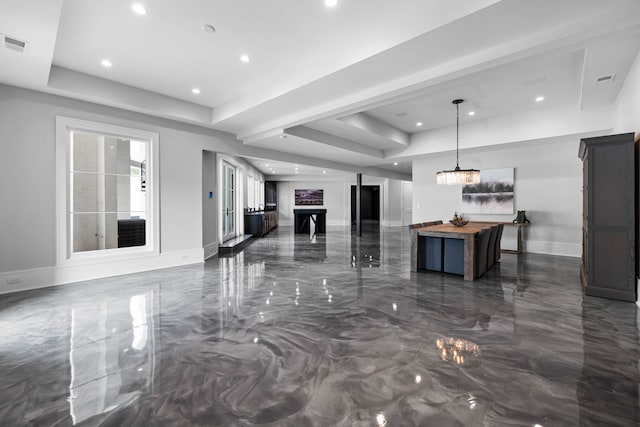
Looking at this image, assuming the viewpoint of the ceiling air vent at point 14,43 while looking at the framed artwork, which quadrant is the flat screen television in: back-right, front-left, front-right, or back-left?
front-left

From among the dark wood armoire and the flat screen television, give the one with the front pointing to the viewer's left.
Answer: the dark wood armoire

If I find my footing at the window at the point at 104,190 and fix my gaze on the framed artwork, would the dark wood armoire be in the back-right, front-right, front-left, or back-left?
front-right

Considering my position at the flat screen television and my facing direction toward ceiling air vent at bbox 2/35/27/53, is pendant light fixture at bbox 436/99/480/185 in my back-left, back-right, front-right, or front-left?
front-left

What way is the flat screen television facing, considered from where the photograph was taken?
facing the viewer

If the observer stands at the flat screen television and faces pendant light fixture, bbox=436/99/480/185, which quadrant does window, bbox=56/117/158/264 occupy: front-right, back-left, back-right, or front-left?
front-right

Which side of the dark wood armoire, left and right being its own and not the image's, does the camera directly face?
left

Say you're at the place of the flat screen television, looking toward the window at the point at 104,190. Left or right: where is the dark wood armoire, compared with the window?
left

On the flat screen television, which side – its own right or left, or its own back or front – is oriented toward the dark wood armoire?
front

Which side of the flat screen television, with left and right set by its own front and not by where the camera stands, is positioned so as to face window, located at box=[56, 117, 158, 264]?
front

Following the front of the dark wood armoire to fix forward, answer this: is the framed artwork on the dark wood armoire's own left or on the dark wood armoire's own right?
on the dark wood armoire's own right

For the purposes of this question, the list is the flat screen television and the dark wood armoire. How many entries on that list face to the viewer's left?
1
